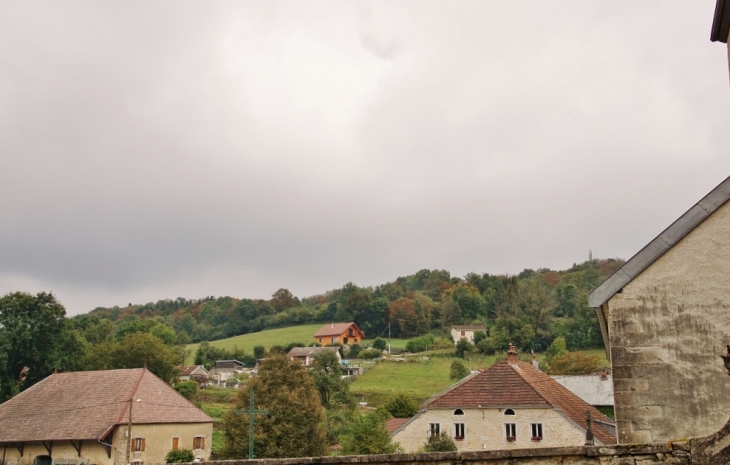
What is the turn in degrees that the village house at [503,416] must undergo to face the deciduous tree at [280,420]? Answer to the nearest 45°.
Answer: approximately 90° to its right

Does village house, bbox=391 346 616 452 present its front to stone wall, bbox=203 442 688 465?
yes

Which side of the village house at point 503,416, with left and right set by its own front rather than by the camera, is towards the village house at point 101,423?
right

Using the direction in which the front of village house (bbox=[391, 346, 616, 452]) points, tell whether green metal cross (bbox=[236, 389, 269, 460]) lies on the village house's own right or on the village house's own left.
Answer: on the village house's own right

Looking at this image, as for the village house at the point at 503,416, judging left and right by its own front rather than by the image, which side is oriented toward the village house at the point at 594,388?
back

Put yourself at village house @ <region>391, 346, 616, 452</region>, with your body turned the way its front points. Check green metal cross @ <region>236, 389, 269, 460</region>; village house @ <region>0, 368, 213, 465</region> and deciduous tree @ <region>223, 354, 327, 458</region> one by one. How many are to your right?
3

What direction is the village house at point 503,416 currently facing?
toward the camera

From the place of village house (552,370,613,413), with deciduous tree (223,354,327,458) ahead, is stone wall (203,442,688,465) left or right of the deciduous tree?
left

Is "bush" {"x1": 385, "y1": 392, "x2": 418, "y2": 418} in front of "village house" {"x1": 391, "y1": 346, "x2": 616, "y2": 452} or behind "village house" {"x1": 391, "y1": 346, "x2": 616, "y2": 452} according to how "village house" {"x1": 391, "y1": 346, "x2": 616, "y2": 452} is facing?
behind

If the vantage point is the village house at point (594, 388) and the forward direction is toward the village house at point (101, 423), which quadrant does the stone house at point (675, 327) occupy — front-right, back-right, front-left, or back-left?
front-left

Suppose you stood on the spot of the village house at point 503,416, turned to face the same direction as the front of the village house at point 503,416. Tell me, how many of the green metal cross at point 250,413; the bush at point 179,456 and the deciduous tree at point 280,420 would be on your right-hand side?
3

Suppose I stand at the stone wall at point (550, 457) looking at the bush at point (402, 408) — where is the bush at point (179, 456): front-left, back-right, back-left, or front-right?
front-left

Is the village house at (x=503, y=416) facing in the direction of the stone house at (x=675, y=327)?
yes

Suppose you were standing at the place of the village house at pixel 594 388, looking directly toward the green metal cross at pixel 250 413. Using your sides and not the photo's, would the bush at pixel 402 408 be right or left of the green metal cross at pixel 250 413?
right

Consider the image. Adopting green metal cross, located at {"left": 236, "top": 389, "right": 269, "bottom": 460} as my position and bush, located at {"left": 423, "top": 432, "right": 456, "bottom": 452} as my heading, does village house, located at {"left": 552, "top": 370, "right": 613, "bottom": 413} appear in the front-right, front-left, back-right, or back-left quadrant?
front-left
